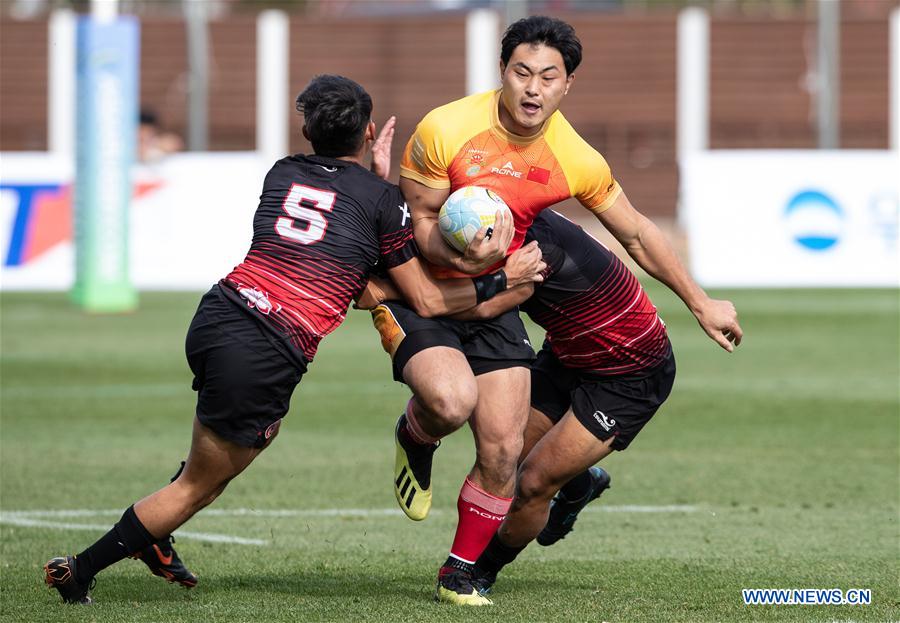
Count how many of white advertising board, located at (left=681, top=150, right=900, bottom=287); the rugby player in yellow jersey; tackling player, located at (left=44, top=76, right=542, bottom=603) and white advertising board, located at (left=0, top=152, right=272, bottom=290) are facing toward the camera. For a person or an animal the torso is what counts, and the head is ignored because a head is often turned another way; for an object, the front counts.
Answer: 3

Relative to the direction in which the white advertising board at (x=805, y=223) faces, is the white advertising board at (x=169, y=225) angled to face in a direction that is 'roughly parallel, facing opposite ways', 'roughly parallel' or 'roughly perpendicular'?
roughly parallel

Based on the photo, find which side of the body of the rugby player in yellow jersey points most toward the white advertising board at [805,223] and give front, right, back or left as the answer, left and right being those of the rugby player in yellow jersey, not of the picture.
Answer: back

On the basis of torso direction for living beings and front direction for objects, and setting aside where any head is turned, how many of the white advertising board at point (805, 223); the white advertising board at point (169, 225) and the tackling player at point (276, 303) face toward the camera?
2

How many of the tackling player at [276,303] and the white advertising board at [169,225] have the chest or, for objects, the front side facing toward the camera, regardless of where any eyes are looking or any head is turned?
1

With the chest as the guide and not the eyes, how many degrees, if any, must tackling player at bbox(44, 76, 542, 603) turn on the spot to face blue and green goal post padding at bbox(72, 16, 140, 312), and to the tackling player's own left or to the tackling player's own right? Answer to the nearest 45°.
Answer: approximately 45° to the tackling player's own left

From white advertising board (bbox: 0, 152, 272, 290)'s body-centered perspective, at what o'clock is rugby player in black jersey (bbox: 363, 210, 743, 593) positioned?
The rugby player in black jersey is roughly at 12 o'clock from the white advertising board.

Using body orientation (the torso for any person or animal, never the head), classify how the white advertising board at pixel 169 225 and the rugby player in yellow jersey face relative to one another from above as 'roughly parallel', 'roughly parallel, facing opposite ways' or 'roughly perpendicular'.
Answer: roughly parallel

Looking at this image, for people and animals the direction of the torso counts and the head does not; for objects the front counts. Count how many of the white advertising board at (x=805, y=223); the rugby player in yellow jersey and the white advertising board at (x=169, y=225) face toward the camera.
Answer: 3

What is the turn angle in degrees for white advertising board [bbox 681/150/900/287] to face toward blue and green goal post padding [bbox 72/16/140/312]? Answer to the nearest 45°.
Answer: approximately 90° to its right

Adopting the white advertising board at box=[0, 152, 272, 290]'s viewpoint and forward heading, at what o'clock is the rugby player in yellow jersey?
The rugby player in yellow jersey is roughly at 12 o'clock from the white advertising board.

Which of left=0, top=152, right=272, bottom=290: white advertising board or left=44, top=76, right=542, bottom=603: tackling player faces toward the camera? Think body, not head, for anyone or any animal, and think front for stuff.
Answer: the white advertising board

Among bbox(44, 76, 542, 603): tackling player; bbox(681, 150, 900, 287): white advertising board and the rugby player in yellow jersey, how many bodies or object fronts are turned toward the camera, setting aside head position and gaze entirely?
2

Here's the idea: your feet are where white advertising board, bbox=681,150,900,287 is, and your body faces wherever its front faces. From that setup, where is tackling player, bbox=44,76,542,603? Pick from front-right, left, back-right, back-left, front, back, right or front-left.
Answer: front

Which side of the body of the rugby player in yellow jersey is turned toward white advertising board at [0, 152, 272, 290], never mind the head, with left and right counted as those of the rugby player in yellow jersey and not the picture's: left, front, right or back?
back

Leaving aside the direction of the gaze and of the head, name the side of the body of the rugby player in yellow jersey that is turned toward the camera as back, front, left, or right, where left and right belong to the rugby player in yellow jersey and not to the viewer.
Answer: front

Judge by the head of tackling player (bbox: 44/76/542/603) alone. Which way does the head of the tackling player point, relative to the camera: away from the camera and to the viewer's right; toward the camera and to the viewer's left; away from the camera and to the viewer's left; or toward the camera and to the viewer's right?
away from the camera and to the viewer's right

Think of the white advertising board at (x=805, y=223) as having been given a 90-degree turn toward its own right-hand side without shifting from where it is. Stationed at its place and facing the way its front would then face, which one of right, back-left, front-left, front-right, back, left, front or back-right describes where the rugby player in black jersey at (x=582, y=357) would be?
left
